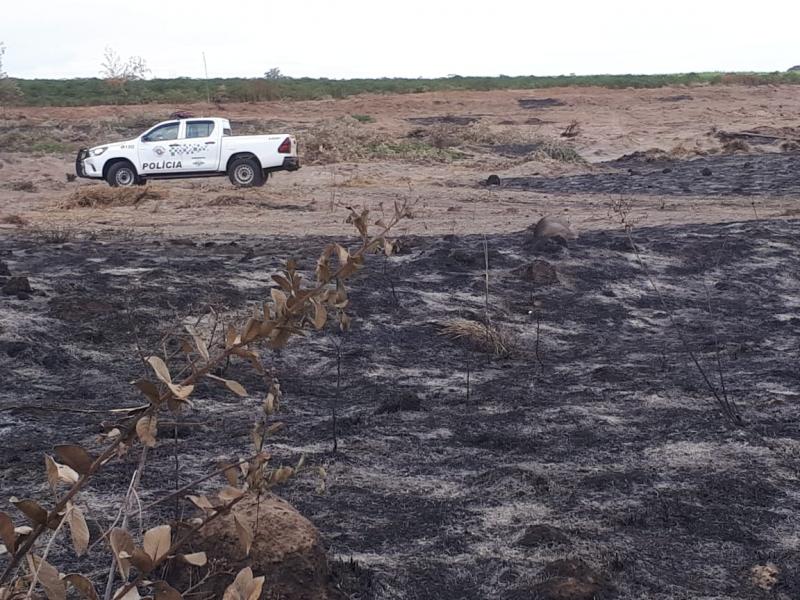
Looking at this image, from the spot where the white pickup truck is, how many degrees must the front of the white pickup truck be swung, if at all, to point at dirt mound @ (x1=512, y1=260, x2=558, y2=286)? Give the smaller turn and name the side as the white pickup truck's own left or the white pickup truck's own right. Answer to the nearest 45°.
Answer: approximately 90° to the white pickup truck's own left

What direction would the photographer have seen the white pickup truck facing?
facing to the left of the viewer

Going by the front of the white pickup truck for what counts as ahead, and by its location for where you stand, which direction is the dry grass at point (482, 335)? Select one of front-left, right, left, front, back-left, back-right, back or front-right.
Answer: left

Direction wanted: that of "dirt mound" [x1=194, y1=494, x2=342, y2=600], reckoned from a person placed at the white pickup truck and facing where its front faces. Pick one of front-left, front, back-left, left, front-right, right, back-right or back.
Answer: left

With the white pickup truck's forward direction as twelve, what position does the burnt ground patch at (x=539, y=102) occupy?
The burnt ground patch is roughly at 4 o'clock from the white pickup truck.

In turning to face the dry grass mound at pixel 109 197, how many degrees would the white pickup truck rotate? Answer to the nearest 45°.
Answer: approximately 45° to its left

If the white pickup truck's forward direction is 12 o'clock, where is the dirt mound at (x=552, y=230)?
The dirt mound is roughly at 8 o'clock from the white pickup truck.

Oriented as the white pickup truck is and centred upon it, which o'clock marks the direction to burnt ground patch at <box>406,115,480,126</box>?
The burnt ground patch is roughly at 4 o'clock from the white pickup truck.

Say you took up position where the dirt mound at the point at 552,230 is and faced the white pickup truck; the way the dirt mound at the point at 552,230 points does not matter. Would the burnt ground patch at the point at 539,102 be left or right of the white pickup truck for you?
right

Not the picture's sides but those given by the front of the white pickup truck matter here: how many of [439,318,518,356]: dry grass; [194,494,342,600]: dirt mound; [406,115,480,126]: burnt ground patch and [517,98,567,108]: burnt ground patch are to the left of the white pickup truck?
2
